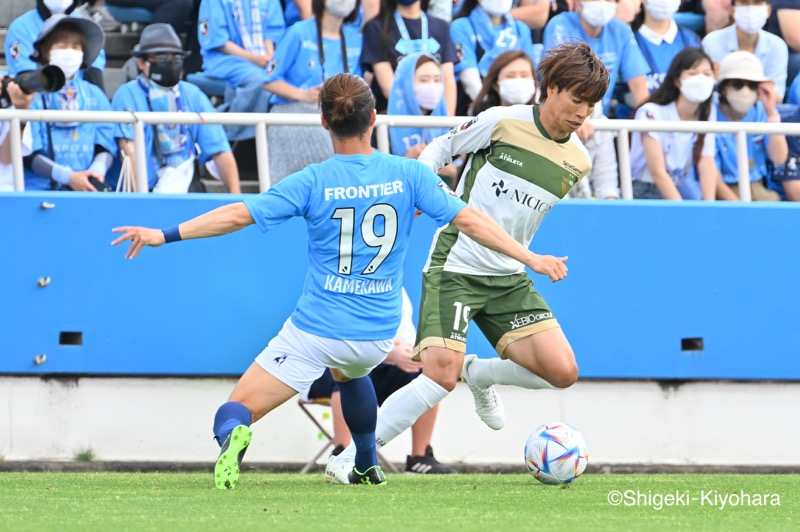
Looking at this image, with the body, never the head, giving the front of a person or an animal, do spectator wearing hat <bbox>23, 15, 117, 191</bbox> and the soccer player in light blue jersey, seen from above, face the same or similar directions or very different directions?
very different directions

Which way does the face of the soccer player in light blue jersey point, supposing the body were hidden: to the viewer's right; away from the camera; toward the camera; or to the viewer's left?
away from the camera

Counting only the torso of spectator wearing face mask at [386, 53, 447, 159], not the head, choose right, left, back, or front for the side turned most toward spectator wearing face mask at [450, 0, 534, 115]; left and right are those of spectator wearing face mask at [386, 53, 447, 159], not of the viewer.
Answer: back

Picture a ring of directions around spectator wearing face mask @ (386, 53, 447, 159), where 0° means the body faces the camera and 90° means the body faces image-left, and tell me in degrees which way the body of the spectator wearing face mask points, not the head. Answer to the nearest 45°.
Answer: approximately 315°

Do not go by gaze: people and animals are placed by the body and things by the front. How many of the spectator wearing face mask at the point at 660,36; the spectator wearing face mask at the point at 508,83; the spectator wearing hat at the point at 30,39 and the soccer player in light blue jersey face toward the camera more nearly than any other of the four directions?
3

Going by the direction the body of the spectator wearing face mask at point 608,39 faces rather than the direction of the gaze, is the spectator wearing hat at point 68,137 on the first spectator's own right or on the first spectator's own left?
on the first spectator's own right

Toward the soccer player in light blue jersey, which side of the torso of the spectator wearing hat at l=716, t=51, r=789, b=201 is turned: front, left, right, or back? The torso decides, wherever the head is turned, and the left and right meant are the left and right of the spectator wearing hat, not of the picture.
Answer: front

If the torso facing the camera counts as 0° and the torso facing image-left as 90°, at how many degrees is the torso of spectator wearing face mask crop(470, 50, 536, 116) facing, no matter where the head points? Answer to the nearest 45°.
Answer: approximately 0°

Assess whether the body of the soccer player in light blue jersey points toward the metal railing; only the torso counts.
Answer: yes

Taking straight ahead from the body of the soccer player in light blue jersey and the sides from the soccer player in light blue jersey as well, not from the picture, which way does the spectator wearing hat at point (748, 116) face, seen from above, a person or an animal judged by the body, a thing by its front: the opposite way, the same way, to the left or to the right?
the opposite way
